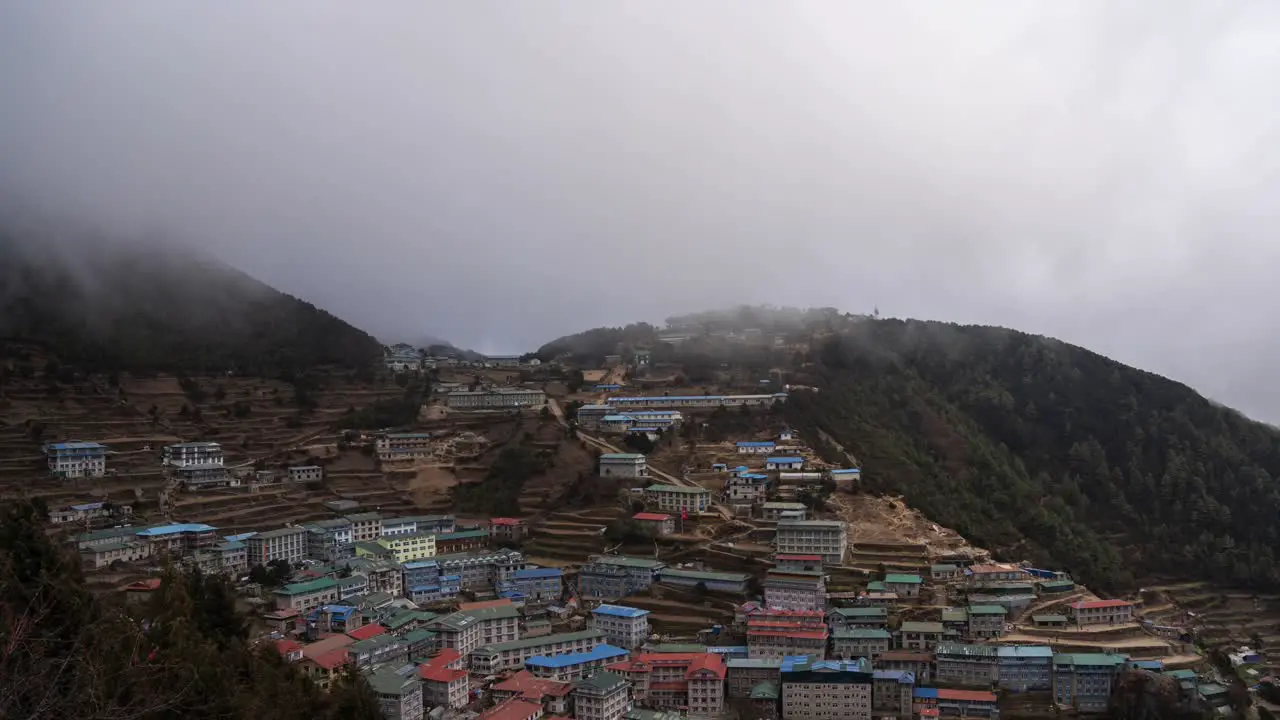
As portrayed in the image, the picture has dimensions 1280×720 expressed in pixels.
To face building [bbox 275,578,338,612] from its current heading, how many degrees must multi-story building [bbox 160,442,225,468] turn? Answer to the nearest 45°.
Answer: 0° — it already faces it

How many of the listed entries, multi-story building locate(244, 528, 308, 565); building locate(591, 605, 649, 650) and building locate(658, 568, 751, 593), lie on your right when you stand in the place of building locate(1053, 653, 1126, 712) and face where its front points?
3

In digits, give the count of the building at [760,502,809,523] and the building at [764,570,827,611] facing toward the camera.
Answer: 2

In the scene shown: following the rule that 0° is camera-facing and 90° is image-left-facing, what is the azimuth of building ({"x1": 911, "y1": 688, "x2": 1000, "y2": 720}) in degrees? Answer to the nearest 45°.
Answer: approximately 0°

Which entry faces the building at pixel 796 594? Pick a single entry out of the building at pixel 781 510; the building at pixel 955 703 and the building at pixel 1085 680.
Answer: the building at pixel 781 510

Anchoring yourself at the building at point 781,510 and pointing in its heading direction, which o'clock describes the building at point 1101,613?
the building at point 1101,613 is roughly at 10 o'clock from the building at point 781,510.

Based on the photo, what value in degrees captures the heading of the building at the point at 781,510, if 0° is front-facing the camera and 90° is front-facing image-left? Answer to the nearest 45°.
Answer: approximately 0°

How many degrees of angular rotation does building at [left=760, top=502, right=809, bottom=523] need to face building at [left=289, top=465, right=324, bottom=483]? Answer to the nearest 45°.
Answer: approximately 90° to its right

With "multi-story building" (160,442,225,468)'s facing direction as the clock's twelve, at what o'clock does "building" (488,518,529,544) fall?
The building is roughly at 10 o'clock from the multi-story building.
